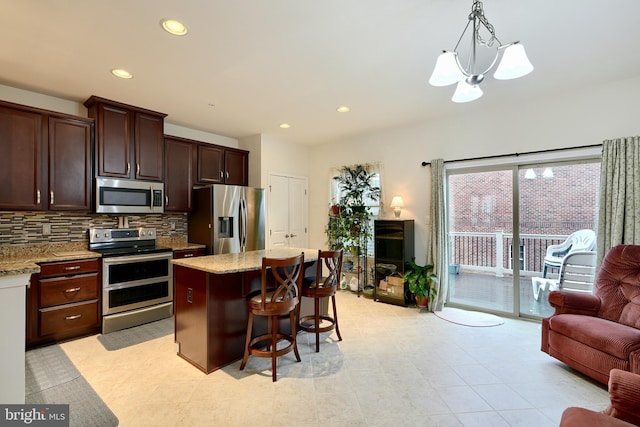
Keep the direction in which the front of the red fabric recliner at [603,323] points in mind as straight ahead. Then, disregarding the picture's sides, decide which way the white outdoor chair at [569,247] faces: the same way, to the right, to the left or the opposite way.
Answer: the same way

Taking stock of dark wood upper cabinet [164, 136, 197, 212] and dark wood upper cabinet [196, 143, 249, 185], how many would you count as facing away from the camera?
0

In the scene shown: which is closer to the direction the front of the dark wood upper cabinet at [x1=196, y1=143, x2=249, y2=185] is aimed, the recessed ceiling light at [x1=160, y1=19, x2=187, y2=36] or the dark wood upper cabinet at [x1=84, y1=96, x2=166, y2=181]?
the recessed ceiling light

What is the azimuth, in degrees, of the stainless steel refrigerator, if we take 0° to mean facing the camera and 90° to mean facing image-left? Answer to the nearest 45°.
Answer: approximately 315°

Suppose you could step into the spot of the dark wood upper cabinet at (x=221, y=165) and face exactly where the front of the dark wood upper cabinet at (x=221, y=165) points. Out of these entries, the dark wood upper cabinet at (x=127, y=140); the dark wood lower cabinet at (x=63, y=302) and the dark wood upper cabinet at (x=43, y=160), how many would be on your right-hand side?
3

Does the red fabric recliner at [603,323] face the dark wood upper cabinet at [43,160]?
yes

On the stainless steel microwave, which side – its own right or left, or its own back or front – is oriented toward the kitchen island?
front

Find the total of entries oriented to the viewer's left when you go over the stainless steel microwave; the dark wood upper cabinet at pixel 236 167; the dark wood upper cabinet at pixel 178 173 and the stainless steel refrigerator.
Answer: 0

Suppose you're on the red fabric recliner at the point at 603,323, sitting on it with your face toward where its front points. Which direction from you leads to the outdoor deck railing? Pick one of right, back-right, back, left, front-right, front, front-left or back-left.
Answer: right

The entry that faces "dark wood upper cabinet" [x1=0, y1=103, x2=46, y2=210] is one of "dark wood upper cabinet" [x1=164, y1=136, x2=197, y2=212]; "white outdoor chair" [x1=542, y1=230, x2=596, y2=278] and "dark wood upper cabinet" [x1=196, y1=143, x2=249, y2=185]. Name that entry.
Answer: the white outdoor chair

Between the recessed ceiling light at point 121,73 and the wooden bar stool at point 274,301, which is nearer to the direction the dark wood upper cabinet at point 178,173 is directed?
the wooden bar stool

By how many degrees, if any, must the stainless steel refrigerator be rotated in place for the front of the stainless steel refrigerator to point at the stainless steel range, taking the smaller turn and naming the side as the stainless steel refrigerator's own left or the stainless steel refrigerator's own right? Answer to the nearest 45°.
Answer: approximately 90° to the stainless steel refrigerator's own right

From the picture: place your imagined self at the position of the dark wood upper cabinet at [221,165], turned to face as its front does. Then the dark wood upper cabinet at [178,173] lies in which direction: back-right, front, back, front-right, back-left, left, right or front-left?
right

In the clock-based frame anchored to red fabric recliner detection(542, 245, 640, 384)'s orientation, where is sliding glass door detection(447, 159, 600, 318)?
The sliding glass door is roughly at 3 o'clock from the red fabric recliner.

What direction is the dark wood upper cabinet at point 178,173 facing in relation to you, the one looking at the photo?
facing the viewer and to the right of the viewer

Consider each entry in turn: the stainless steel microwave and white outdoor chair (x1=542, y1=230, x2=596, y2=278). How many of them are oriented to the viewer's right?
0

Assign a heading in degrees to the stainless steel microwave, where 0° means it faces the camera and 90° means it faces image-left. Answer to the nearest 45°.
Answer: approximately 0°
